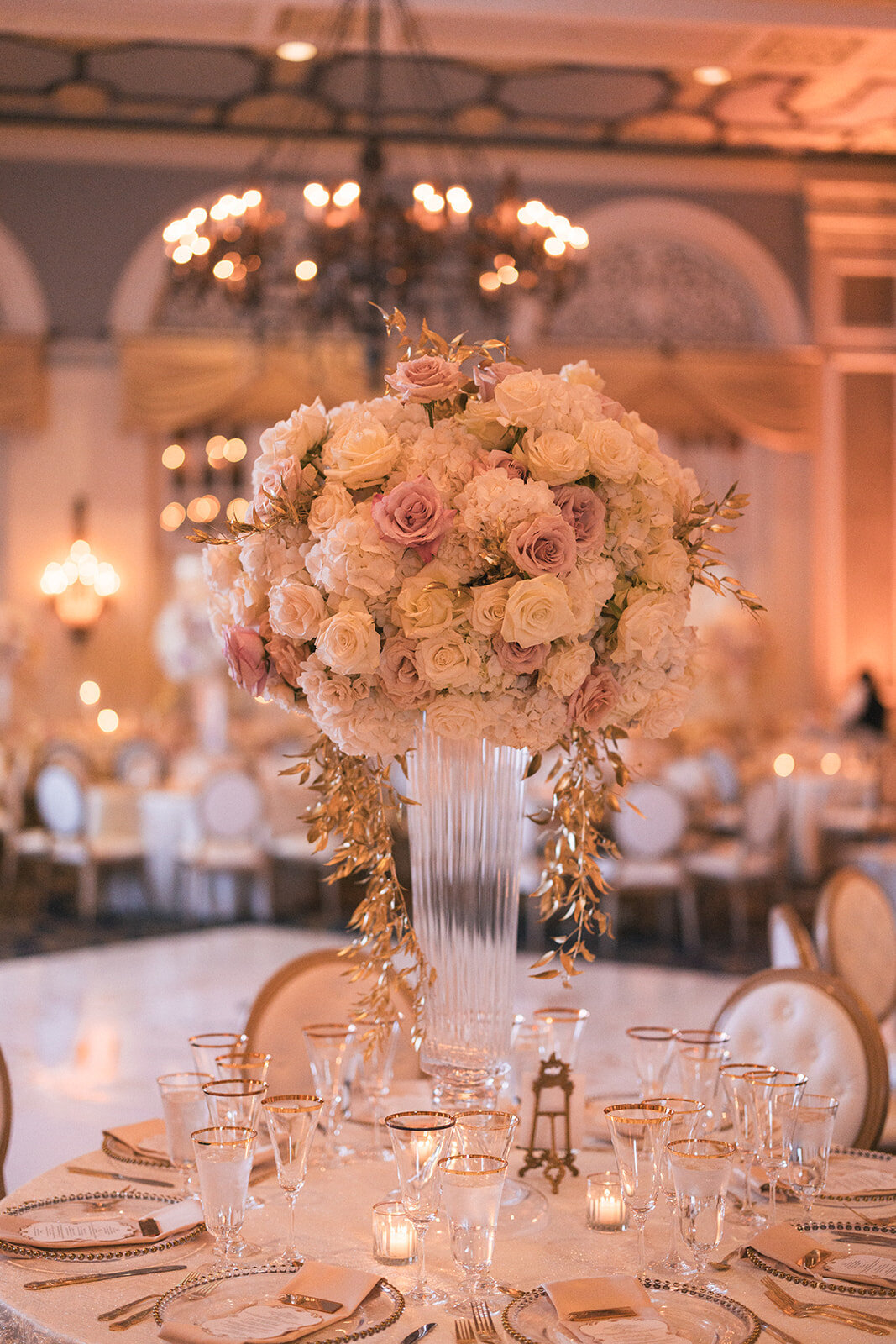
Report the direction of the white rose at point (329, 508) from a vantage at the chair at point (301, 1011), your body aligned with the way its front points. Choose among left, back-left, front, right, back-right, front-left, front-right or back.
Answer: front-right

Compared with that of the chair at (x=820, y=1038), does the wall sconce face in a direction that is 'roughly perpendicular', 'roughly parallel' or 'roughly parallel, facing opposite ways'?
roughly perpendicular

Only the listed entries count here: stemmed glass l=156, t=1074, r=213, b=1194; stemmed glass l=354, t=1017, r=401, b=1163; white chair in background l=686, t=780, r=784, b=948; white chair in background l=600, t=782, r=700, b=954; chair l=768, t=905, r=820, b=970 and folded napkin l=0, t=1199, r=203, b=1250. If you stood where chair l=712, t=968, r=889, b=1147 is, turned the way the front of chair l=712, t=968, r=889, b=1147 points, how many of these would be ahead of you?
3

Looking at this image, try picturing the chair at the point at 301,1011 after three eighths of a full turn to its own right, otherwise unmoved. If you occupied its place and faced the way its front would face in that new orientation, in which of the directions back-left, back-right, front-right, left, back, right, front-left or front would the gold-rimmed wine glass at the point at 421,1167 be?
left

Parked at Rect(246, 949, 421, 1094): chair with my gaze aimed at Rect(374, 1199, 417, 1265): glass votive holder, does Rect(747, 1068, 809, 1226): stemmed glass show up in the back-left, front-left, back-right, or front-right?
front-left

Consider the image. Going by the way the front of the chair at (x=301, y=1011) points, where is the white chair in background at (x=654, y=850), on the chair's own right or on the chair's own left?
on the chair's own left

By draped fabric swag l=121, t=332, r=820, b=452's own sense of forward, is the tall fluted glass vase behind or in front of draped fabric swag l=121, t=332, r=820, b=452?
in front

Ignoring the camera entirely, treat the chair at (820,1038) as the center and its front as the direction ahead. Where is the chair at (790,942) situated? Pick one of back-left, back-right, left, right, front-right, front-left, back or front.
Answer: back-right

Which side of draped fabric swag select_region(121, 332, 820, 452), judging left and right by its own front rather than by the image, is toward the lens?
front
